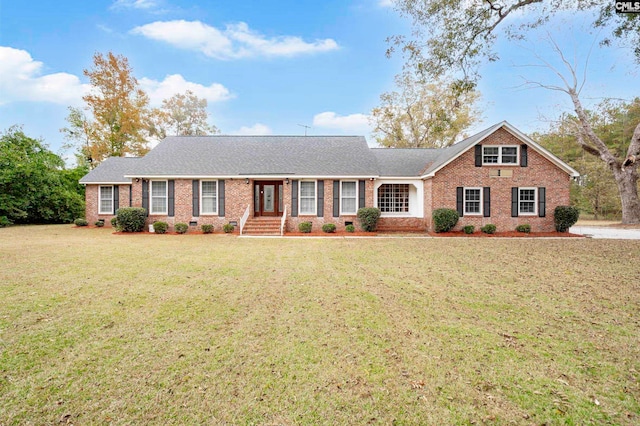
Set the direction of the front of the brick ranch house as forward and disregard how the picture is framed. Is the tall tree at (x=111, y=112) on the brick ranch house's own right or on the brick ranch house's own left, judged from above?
on the brick ranch house's own right

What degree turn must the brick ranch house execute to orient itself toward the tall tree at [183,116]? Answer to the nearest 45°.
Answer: approximately 135° to its right

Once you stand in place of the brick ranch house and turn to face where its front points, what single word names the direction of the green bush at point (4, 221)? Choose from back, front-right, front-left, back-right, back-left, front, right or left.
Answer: right

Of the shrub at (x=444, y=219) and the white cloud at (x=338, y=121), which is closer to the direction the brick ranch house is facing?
the shrub

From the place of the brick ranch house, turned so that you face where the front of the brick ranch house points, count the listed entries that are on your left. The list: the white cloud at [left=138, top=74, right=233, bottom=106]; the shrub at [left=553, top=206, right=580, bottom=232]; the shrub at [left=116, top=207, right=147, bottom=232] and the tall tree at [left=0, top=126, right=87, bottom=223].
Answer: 1

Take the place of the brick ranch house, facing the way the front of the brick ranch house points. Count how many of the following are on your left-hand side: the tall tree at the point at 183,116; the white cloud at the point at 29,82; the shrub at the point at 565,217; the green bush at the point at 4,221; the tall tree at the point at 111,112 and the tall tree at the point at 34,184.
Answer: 1

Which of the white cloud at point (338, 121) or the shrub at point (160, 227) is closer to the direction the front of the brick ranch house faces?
the shrub

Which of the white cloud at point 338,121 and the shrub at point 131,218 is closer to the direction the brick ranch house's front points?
the shrub

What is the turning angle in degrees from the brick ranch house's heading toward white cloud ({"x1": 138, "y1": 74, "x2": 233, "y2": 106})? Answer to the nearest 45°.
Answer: approximately 135° to its right

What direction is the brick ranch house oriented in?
toward the camera
